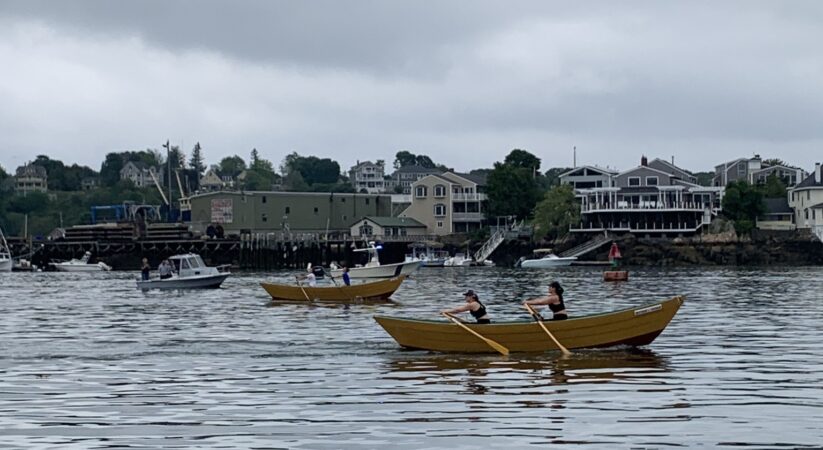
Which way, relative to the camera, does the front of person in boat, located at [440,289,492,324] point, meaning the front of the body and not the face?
to the viewer's left

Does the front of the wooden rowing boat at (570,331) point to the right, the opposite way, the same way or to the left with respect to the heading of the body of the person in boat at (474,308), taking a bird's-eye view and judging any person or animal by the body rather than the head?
the opposite way

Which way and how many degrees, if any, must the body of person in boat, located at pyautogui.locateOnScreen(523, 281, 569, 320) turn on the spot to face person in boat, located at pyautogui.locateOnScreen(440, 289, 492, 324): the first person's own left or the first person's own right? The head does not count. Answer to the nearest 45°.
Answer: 0° — they already face them

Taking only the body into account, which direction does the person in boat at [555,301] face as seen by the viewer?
to the viewer's left

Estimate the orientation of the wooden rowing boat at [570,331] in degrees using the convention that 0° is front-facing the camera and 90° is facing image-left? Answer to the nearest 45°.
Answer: approximately 270°

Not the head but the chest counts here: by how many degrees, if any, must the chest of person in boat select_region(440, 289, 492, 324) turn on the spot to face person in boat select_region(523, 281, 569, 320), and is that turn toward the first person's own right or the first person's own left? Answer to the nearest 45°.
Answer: approximately 180°

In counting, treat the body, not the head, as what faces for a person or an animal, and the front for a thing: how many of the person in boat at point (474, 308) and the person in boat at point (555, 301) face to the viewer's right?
0

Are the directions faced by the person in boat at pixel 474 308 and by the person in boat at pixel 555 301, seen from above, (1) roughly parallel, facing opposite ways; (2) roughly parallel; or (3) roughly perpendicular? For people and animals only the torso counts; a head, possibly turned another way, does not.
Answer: roughly parallel
